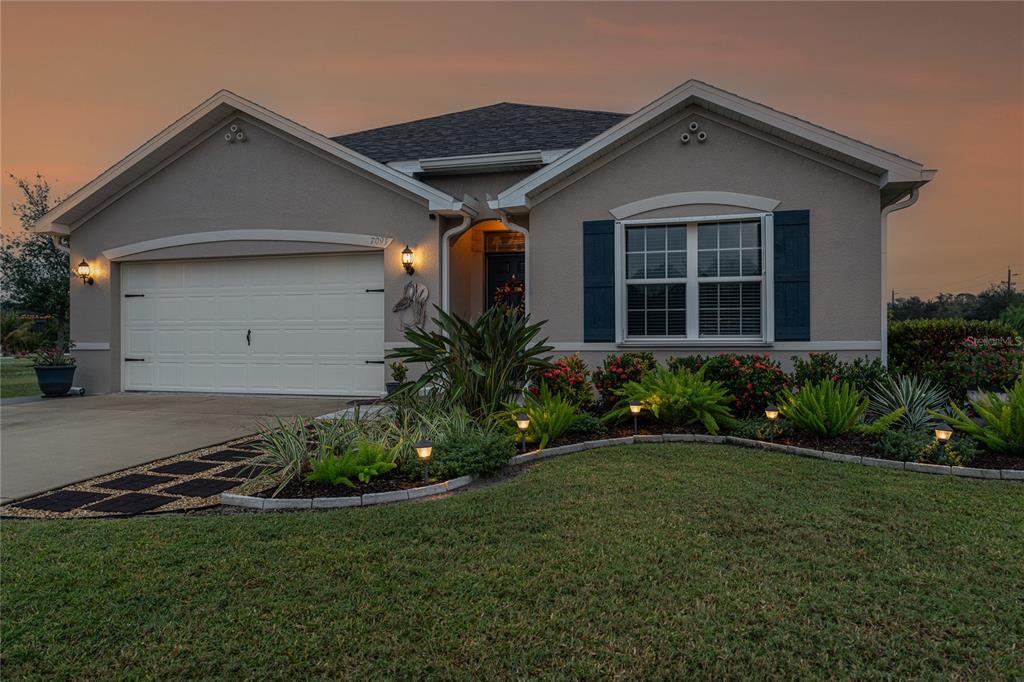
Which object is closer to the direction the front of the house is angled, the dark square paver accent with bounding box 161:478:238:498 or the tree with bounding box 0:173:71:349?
the dark square paver accent

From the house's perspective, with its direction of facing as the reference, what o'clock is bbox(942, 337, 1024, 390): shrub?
The shrub is roughly at 10 o'clock from the house.

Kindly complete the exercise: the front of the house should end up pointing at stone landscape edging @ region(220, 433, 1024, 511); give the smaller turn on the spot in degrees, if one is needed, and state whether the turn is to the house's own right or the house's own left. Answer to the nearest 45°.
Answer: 0° — it already faces it

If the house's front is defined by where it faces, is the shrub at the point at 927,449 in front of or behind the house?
in front

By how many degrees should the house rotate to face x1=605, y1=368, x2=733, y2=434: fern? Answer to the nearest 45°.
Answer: approximately 45° to its left

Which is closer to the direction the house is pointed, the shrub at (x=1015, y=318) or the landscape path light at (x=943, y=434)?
the landscape path light

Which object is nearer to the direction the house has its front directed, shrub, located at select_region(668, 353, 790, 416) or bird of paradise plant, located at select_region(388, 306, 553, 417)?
the bird of paradise plant

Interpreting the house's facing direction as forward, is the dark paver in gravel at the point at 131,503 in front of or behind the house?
in front

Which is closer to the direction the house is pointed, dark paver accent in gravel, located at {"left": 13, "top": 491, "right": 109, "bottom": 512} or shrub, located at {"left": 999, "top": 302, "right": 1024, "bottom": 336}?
the dark paver accent in gravel

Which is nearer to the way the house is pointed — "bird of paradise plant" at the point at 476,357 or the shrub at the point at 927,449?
the bird of paradise plant

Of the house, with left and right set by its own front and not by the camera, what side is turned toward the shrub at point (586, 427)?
front

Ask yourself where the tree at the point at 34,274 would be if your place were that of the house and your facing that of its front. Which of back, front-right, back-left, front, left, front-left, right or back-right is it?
back-right

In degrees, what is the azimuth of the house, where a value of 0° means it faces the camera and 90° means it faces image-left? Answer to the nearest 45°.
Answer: approximately 0°

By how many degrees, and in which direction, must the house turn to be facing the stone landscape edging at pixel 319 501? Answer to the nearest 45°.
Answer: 0° — it already faces it

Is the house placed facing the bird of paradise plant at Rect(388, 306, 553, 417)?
yes

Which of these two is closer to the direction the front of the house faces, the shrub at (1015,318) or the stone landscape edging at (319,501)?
the stone landscape edging
